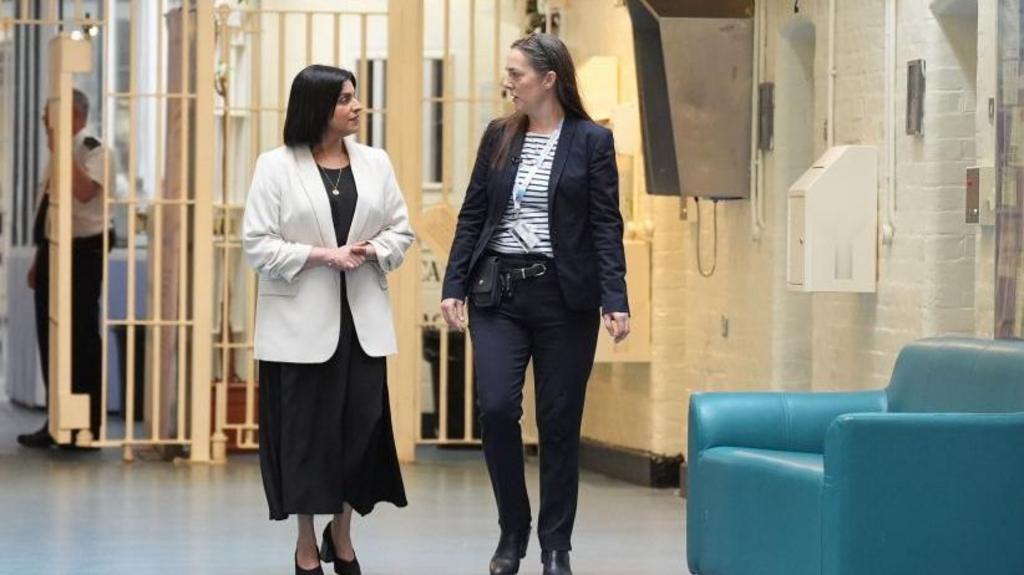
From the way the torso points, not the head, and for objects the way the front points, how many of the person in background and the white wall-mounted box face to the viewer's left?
2

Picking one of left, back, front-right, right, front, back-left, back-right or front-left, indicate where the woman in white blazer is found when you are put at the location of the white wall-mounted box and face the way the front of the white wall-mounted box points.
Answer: front-left

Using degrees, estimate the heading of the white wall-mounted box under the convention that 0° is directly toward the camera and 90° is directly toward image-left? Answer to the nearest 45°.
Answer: approximately 90°

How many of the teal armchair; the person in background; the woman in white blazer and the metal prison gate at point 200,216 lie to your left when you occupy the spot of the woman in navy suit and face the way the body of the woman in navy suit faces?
1

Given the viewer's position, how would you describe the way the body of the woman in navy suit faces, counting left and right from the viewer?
facing the viewer and to the left of the viewer

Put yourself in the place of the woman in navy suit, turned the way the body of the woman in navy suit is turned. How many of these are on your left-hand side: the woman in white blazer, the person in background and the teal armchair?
1

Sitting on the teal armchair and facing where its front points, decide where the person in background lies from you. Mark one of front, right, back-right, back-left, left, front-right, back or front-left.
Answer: right

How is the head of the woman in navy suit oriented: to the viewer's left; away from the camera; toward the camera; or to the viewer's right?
to the viewer's left

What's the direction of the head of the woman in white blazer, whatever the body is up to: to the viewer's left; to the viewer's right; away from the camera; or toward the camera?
to the viewer's right

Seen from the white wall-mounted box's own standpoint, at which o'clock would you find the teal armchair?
The teal armchair is roughly at 9 o'clock from the white wall-mounted box.

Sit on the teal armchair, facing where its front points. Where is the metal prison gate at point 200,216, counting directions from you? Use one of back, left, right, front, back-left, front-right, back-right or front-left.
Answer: right
